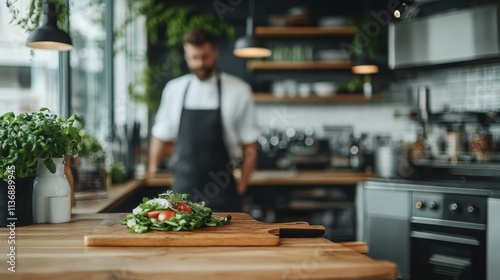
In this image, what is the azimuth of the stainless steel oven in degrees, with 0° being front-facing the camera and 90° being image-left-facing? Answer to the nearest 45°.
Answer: approximately 45°

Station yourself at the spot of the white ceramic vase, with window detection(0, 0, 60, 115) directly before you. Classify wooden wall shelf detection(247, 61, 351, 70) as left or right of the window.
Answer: right

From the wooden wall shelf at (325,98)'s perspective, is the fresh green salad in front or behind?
in front

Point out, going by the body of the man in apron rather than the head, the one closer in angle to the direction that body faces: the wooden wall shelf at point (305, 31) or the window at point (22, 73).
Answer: the window

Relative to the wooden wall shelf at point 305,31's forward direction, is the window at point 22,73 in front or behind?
in front

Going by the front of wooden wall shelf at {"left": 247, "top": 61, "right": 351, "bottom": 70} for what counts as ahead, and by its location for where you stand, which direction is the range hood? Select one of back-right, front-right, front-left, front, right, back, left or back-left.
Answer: front-left

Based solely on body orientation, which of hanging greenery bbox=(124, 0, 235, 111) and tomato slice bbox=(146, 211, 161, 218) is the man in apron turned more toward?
the tomato slice

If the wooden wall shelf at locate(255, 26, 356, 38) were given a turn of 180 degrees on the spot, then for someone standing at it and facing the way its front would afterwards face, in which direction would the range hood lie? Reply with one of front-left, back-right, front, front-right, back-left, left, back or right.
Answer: back-right

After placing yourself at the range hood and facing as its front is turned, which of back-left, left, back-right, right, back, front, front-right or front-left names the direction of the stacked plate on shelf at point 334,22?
right
